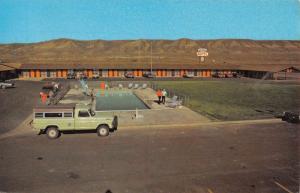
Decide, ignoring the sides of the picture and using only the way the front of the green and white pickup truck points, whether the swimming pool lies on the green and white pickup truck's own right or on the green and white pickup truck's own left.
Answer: on the green and white pickup truck's own left

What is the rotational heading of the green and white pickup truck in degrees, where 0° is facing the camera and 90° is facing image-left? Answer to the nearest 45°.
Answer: approximately 270°
